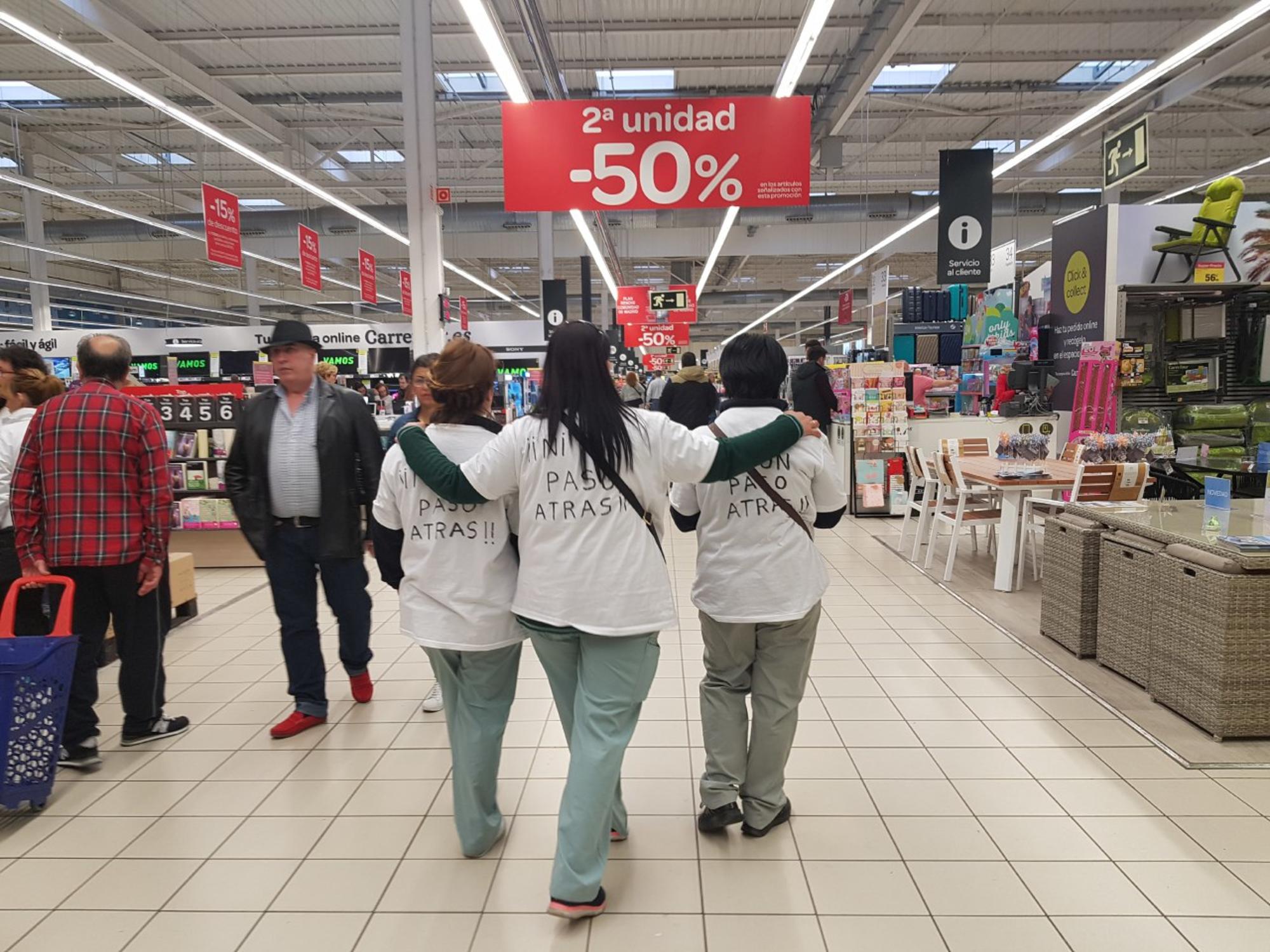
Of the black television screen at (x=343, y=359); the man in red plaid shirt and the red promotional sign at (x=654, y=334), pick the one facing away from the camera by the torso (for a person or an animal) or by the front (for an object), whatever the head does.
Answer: the man in red plaid shirt

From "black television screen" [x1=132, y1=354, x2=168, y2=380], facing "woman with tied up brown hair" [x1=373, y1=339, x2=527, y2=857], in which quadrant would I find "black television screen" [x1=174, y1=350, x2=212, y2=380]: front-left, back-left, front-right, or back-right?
front-left

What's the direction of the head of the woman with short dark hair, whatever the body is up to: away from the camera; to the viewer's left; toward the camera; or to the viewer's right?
away from the camera

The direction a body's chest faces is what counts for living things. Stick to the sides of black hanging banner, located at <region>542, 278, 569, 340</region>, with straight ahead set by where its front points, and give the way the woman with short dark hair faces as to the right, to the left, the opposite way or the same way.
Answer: the opposite way

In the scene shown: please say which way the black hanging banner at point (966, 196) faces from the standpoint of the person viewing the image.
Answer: facing the viewer

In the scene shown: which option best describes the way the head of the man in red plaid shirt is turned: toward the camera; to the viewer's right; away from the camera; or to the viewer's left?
away from the camera

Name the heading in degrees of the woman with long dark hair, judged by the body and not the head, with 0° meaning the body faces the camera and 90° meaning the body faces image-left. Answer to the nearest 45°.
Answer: approximately 180°

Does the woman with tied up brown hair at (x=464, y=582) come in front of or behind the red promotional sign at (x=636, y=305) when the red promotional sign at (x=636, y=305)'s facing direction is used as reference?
in front

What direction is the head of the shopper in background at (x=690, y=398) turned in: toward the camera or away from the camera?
away from the camera

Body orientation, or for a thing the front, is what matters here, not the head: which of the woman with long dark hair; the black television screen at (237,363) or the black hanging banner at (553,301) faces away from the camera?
the woman with long dark hair

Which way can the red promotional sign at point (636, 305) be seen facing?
toward the camera

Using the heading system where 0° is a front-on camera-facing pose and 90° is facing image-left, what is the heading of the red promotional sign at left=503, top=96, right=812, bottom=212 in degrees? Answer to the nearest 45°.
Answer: approximately 0°

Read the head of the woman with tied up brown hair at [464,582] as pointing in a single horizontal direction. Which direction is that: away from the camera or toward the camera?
away from the camera

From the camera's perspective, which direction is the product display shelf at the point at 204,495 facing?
toward the camera

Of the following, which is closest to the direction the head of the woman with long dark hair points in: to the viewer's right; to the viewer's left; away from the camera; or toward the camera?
away from the camera

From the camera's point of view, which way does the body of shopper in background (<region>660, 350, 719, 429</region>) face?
away from the camera

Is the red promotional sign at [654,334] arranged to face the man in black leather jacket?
yes

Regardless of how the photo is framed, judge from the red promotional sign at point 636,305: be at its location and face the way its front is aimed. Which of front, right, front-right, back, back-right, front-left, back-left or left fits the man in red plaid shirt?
front

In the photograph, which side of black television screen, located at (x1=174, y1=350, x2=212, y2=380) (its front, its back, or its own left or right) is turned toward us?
front

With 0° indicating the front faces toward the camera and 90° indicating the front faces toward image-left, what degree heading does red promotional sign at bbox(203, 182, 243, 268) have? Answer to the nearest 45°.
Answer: approximately 315°
